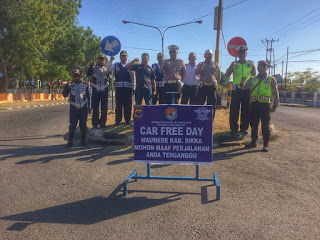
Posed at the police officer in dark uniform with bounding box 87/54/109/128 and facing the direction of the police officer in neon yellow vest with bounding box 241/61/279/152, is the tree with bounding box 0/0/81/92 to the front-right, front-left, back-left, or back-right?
back-left

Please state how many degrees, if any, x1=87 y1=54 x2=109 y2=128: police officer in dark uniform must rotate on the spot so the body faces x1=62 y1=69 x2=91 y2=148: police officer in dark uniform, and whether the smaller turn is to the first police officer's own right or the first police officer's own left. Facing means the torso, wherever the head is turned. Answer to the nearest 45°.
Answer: approximately 45° to the first police officer's own right

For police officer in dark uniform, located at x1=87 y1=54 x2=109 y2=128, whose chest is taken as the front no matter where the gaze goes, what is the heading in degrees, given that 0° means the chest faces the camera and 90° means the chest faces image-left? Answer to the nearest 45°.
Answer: approximately 0°

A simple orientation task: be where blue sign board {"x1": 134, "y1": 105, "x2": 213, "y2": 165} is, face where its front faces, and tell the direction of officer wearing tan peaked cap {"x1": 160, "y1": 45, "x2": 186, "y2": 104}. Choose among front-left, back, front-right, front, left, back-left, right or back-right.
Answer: back

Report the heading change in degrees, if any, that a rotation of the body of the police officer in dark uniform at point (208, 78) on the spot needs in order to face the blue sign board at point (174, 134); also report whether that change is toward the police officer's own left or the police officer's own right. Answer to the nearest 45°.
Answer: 0° — they already face it

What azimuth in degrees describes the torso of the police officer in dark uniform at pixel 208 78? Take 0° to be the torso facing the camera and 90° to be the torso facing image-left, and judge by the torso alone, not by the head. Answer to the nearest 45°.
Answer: approximately 0°

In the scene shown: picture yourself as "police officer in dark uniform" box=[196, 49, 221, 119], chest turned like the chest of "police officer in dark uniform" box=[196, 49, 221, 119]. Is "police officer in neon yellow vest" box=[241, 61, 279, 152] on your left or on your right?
on your left

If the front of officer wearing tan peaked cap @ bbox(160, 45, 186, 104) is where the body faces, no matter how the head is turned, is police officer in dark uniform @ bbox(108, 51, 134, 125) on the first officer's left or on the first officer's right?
on the first officer's right
